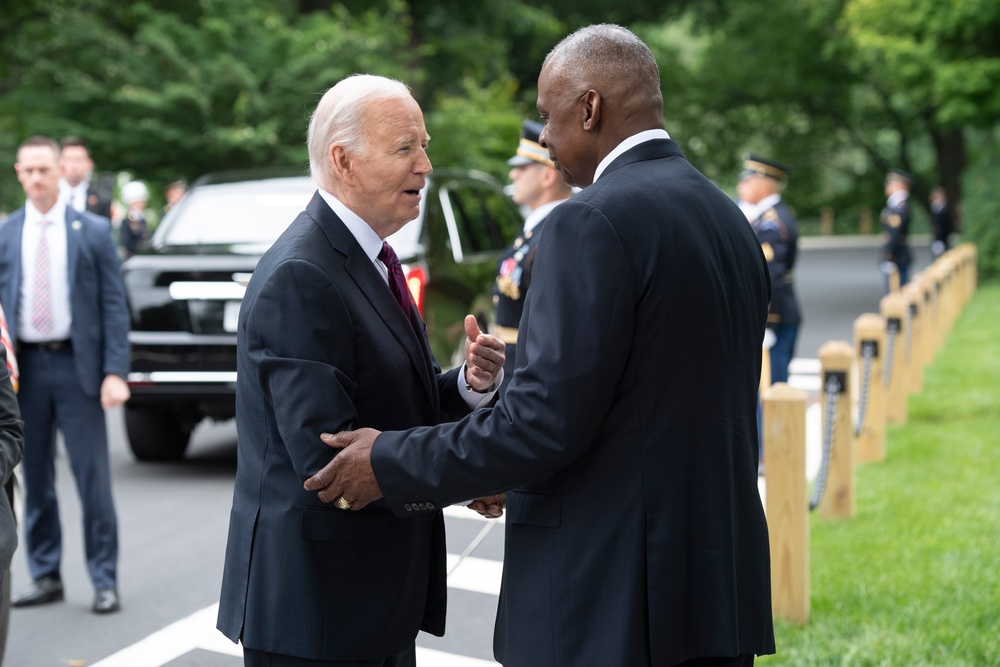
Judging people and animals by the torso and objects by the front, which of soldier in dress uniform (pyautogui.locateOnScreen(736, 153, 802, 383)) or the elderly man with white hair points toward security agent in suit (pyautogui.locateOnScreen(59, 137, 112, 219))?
the soldier in dress uniform

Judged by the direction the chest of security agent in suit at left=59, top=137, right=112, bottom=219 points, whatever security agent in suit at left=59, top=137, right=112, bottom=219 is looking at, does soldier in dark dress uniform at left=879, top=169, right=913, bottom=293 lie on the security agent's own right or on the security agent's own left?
on the security agent's own left

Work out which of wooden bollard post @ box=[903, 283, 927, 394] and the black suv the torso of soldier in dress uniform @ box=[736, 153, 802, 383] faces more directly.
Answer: the black suv

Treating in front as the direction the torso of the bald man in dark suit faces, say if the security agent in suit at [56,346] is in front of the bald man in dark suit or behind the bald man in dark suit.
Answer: in front

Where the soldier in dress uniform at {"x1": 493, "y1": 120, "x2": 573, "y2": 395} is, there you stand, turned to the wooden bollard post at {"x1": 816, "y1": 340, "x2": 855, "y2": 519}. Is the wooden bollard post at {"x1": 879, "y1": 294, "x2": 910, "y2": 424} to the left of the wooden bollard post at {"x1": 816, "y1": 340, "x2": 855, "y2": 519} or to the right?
left

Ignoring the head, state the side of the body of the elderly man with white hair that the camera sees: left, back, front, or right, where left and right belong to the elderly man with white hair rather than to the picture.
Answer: right

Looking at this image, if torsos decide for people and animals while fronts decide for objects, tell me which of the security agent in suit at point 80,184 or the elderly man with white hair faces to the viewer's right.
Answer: the elderly man with white hair

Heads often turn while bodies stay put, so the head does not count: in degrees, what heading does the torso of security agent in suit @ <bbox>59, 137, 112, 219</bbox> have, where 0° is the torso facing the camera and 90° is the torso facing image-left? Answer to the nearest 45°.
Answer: approximately 0°

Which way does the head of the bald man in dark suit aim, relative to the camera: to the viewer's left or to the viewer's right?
to the viewer's left

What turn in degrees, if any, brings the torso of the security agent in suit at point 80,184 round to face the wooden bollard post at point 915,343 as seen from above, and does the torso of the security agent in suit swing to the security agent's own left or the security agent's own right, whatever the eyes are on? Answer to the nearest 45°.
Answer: approximately 90° to the security agent's own left
